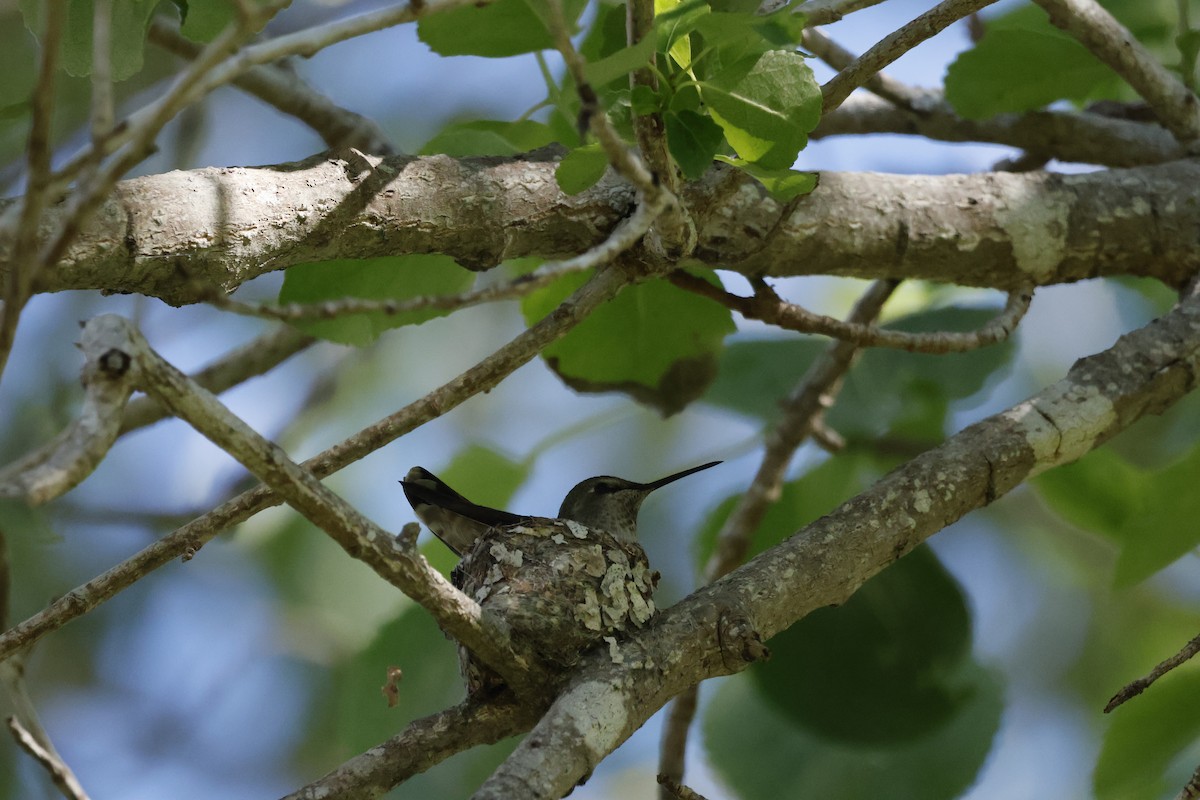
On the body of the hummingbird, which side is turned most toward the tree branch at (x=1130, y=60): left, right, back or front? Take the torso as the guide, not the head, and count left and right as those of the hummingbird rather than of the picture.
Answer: front

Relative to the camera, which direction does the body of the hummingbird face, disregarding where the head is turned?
to the viewer's right

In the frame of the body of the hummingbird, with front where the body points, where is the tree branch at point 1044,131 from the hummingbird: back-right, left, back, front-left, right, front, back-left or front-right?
front

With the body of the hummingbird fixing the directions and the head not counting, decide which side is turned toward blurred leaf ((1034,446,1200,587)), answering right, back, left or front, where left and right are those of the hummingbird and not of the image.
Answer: front
